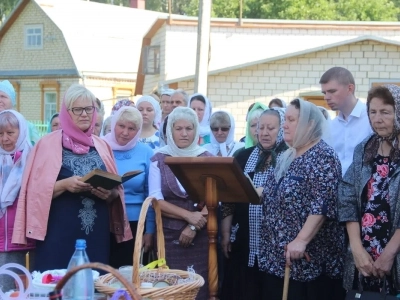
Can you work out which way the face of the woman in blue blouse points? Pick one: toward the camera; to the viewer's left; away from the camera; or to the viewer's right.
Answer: toward the camera

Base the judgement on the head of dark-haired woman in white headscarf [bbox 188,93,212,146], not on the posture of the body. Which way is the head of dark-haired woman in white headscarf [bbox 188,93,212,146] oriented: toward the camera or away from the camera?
toward the camera

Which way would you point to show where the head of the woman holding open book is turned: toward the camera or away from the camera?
toward the camera

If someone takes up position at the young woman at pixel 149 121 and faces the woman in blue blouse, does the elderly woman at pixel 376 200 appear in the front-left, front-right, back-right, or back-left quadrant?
front-left

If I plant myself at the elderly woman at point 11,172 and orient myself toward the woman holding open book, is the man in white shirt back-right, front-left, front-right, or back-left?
front-left

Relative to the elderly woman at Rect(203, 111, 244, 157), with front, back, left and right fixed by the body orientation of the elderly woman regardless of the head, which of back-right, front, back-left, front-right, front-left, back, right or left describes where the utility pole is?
back

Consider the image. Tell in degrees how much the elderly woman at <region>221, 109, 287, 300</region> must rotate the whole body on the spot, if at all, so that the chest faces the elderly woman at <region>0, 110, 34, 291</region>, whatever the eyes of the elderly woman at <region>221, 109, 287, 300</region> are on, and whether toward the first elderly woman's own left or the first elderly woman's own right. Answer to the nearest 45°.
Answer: approximately 45° to the first elderly woman's own right

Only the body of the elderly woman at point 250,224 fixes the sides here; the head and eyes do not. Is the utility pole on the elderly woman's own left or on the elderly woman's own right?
on the elderly woman's own right

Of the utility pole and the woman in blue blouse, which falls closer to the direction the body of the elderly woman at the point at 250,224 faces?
the woman in blue blouse

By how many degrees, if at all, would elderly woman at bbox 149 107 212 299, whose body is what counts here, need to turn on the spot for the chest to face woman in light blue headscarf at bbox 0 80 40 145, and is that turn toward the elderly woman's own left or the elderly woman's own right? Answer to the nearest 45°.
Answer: approximately 135° to the elderly woman's own right

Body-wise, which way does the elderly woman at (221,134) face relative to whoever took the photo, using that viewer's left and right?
facing the viewer
